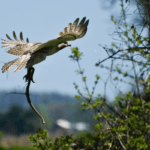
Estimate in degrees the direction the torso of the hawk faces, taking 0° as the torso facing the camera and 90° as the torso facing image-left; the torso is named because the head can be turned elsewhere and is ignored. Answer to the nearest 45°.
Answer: approximately 270°
